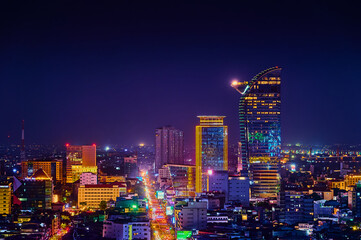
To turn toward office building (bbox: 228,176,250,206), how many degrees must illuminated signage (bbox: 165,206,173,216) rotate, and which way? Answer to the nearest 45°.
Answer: approximately 135° to its left

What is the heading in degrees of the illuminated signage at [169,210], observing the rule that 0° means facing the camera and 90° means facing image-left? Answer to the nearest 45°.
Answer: approximately 0°

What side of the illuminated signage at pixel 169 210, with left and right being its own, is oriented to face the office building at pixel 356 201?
left

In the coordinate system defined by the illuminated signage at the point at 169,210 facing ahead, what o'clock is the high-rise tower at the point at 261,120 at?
The high-rise tower is roughly at 7 o'clock from the illuminated signage.

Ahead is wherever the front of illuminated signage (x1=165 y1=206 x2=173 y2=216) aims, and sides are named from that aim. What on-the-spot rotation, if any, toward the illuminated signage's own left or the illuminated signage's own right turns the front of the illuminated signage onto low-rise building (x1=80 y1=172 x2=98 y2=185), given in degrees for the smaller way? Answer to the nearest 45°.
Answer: approximately 135° to the illuminated signage's own right

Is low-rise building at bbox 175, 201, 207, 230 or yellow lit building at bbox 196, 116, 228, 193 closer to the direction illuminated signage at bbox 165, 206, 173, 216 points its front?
the low-rise building

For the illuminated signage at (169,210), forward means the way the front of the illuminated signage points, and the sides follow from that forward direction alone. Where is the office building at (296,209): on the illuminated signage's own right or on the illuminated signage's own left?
on the illuminated signage's own left

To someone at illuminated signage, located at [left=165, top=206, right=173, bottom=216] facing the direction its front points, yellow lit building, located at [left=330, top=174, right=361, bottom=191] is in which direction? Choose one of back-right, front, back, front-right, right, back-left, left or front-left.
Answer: back-left

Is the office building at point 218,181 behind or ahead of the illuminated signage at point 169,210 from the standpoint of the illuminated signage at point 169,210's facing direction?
behind

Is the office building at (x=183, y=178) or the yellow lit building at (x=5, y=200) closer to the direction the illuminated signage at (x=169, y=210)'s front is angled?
the yellow lit building

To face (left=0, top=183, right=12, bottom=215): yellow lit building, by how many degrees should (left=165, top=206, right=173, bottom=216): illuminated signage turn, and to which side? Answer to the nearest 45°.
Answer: approximately 90° to its right

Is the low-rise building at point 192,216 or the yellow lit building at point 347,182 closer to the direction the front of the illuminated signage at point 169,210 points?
the low-rise building

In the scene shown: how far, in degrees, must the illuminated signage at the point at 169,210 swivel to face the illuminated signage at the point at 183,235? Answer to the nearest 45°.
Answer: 0° — it already faces it

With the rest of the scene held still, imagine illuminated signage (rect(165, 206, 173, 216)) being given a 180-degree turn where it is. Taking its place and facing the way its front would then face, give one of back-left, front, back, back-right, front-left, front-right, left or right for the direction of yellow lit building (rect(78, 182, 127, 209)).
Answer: front-left

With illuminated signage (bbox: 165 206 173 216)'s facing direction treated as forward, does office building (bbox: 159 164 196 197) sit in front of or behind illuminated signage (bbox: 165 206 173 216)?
behind
